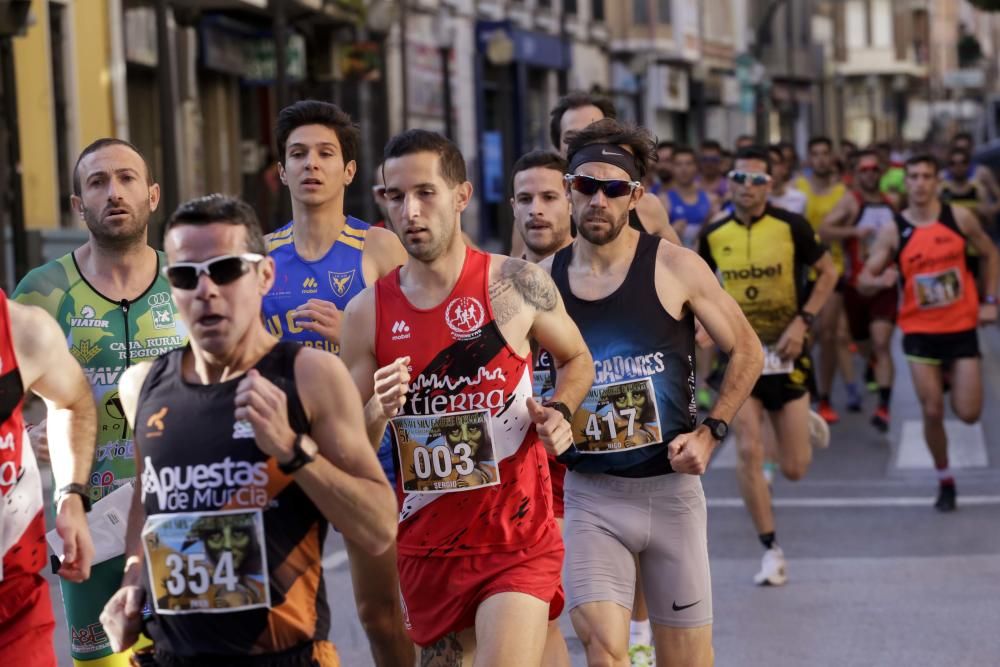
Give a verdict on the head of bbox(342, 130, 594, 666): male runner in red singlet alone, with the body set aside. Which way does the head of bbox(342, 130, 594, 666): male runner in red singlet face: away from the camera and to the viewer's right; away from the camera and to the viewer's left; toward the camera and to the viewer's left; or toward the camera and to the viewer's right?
toward the camera and to the viewer's left

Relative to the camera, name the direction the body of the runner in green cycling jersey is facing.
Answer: toward the camera

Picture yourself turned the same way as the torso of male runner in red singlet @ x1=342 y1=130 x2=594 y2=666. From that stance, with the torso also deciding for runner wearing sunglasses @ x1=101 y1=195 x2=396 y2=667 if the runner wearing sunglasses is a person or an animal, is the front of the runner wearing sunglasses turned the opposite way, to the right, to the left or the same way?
the same way

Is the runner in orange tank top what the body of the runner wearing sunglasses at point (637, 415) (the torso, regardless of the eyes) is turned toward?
no

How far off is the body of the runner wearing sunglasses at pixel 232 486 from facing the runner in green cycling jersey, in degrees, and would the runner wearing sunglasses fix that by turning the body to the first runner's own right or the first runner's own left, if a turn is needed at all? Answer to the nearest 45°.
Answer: approximately 135° to the first runner's own right

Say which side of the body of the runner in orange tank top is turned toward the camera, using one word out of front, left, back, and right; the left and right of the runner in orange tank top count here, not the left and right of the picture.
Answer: front

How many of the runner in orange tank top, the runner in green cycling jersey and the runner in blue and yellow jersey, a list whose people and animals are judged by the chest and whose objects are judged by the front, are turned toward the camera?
3

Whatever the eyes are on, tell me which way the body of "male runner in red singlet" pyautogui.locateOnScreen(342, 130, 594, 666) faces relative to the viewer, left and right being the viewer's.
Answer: facing the viewer and to the left of the viewer

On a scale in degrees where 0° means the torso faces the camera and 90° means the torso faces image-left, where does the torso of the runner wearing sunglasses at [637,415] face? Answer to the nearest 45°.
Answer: approximately 45°

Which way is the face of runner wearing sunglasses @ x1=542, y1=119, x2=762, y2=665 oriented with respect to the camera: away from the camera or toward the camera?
toward the camera

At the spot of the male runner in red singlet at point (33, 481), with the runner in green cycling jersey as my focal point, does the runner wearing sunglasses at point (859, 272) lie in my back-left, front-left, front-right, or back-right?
front-right

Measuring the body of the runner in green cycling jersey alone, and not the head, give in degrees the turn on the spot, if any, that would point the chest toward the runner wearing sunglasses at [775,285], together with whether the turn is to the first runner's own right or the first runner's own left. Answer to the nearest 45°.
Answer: approximately 135° to the first runner's own left

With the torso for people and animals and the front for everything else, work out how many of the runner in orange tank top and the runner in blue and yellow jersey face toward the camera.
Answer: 2

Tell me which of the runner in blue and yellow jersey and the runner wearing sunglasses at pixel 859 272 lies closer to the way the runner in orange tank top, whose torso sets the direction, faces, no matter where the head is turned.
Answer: the runner in blue and yellow jersey

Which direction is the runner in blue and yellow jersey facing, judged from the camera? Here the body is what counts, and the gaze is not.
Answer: toward the camera

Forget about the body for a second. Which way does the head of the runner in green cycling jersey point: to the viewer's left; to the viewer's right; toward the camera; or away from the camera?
toward the camera

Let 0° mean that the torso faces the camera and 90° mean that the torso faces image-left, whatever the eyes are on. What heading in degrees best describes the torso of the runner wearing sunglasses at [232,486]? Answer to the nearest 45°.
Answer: approximately 45°

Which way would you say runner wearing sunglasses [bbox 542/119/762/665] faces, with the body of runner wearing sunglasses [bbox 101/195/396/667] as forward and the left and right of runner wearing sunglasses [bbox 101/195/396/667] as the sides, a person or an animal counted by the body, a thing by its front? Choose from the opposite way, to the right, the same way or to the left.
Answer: the same way
